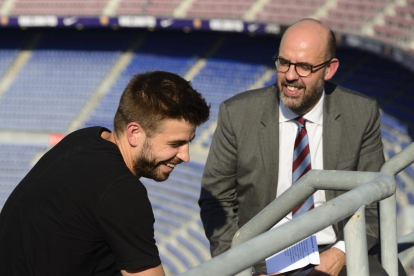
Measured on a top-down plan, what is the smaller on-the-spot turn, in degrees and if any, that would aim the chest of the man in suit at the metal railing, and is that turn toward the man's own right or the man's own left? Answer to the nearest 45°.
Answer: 0° — they already face it

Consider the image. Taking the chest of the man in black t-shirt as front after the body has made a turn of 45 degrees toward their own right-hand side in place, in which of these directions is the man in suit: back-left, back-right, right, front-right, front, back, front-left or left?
left

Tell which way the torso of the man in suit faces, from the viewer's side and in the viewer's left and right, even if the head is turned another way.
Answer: facing the viewer

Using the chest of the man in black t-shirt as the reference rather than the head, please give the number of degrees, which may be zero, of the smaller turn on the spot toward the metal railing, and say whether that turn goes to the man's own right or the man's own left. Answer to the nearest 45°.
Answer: approximately 45° to the man's own right

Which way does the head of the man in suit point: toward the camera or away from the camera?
toward the camera

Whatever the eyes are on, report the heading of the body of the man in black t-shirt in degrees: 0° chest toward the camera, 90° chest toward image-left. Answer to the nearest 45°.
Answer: approximately 270°
